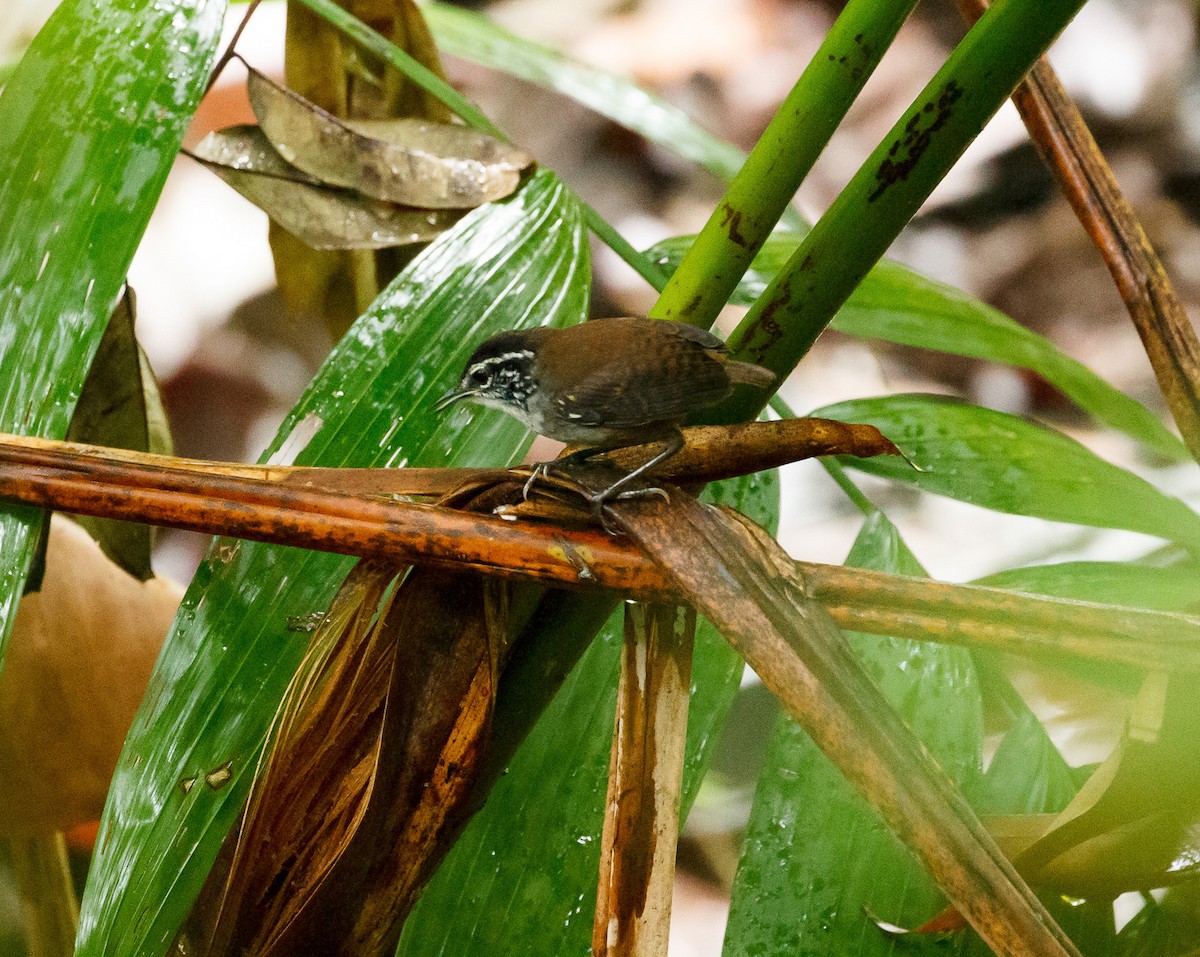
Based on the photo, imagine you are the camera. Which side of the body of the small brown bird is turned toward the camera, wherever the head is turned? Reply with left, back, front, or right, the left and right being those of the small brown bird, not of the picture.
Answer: left
